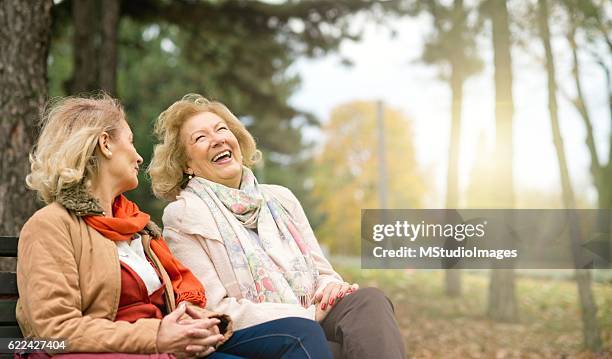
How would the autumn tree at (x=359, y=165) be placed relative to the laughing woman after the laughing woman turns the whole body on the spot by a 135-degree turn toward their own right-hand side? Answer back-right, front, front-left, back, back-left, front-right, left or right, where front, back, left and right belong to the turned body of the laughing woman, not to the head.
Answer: right

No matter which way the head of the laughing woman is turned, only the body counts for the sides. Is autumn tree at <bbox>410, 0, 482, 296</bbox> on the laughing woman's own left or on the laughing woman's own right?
on the laughing woman's own left

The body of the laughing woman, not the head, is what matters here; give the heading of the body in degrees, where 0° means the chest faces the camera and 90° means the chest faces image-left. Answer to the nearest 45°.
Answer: approximately 315°

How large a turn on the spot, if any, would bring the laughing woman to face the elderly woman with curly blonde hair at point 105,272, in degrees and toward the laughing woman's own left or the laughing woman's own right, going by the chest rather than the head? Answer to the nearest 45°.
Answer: approximately 90° to the laughing woman's own right

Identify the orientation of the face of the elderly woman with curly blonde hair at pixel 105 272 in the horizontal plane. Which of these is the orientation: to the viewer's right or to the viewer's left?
to the viewer's right
